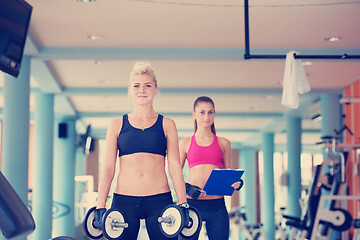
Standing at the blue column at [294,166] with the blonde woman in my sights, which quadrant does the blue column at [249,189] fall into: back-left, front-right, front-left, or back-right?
back-right

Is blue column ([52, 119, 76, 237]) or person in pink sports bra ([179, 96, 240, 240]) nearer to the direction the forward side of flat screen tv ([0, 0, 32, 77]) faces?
the person in pink sports bra

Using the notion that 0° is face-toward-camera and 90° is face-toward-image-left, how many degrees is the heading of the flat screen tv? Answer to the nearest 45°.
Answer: approximately 315°

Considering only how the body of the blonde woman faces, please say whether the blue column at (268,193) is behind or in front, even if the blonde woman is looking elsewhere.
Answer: behind

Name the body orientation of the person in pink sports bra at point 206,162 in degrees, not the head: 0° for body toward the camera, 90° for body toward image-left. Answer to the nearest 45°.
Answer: approximately 0°

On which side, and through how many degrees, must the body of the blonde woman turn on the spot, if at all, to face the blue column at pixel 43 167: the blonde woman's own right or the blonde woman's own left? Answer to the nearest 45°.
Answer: approximately 180°

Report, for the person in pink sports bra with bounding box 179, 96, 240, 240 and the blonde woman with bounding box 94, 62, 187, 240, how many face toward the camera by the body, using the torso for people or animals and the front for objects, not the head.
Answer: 2
